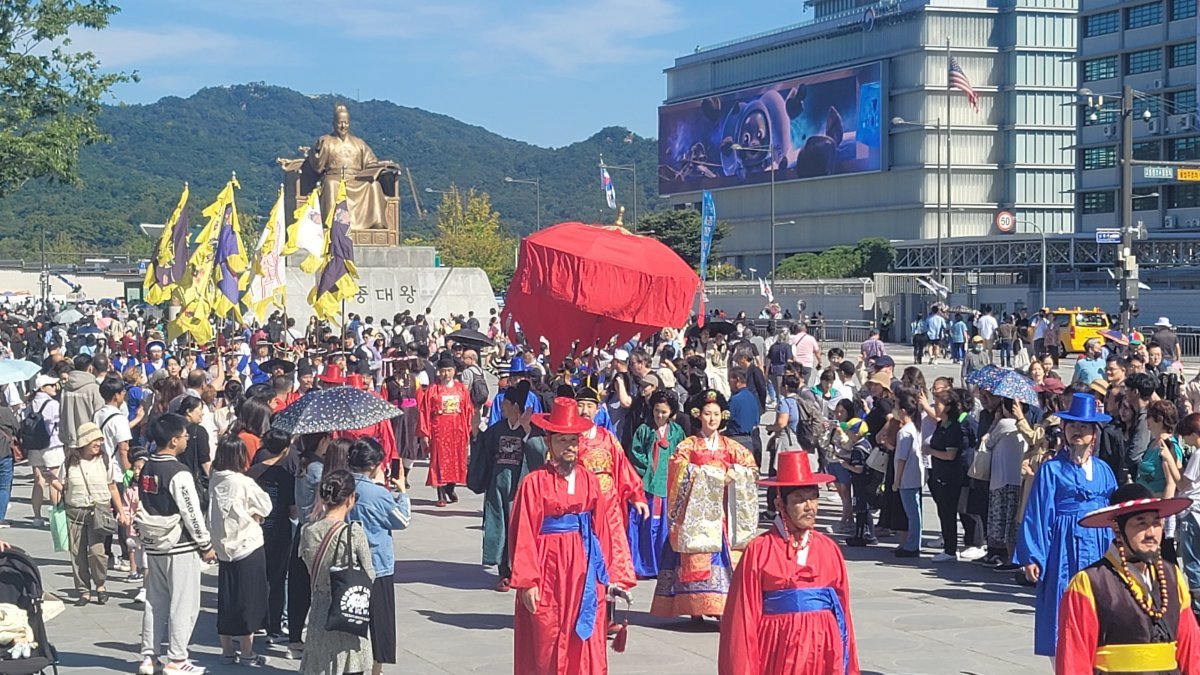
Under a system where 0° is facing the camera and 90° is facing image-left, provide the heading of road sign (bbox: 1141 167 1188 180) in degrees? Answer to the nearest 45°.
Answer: approximately 0°

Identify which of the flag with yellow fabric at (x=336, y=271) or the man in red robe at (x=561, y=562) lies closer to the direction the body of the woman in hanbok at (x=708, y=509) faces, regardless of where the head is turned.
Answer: the man in red robe

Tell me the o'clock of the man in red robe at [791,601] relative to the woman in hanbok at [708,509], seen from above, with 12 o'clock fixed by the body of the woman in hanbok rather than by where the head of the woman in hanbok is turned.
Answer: The man in red robe is roughly at 12 o'clock from the woman in hanbok.

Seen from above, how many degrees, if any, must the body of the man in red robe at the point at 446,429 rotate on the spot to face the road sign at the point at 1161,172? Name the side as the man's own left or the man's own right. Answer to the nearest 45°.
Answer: approximately 135° to the man's own left

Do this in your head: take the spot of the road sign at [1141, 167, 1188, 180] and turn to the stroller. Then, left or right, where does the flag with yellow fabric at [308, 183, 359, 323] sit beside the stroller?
right

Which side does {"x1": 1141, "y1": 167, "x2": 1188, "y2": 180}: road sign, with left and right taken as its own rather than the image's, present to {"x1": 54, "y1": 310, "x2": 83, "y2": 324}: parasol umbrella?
right

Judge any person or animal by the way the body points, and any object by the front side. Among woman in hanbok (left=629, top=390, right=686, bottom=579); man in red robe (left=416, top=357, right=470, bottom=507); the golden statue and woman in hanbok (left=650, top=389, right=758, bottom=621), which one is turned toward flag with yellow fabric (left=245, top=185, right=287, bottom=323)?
the golden statue

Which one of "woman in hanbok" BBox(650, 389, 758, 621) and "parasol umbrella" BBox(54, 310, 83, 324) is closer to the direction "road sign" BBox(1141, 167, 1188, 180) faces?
the woman in hanbok

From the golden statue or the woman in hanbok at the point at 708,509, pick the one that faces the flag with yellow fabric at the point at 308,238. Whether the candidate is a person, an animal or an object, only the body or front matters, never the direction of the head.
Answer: the golden statue
